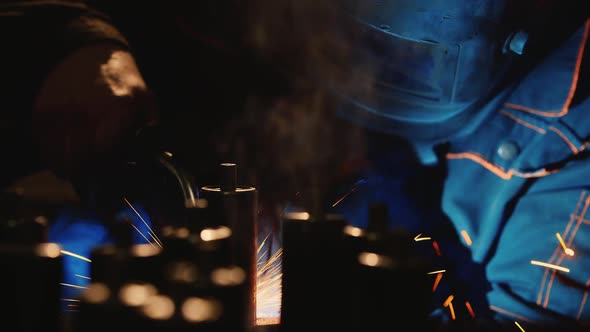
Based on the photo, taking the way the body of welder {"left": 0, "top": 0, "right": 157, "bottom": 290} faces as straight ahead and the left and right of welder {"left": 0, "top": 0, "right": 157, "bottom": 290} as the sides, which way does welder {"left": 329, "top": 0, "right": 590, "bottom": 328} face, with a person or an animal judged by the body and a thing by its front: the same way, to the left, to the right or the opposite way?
the opposite way

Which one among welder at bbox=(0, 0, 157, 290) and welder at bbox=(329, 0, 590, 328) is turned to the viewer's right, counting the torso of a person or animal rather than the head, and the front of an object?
welder at bbox=(0, 0, 157, 290)

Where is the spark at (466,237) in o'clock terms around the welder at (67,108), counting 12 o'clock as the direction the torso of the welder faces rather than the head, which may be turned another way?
The spark is roughly at 12 o'clock from the welder.

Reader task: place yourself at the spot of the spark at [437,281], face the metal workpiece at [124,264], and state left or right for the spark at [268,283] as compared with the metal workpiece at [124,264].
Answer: right

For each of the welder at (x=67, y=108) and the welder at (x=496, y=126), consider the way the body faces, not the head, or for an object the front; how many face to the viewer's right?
1

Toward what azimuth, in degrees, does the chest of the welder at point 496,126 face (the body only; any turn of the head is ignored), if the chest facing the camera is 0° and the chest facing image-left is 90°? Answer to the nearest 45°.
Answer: approximately 45°

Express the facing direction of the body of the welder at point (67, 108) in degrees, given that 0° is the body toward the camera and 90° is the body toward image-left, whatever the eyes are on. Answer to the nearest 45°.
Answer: approximately 270°
